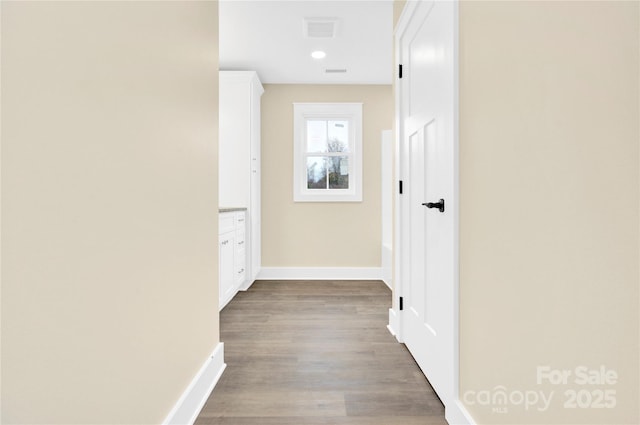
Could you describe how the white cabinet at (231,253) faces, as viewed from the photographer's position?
facing to the right of the viewer

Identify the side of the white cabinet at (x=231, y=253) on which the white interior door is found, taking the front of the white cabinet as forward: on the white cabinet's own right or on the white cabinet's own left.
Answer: on the white cabinet's own right

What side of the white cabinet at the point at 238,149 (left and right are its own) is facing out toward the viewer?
right

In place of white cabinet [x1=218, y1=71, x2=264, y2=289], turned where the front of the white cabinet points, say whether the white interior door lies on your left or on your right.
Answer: on your right
